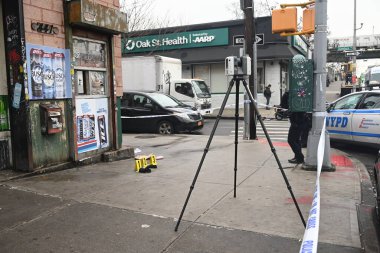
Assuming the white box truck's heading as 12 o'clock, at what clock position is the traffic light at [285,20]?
The traffic light is roughly at 1 o'clock from the white box truck.

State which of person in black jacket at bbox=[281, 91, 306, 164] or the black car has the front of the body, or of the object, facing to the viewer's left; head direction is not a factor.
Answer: the person in black jacket

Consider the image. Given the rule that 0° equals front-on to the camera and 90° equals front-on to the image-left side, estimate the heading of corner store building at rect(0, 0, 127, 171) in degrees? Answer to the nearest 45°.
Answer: approximately 315°

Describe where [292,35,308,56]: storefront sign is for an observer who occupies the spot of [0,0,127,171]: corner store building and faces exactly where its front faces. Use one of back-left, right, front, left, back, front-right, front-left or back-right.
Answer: left

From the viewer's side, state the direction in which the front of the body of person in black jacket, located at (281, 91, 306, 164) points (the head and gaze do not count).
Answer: to the viewer's left

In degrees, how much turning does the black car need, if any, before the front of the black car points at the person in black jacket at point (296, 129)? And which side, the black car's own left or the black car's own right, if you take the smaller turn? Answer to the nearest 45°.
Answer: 0° — it already faces them

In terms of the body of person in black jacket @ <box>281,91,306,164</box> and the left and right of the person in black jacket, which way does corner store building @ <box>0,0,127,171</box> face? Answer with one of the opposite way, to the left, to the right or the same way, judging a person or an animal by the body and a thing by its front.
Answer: the opposite way

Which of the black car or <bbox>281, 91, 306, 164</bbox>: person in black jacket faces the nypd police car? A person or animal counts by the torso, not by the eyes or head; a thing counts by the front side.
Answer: the black car

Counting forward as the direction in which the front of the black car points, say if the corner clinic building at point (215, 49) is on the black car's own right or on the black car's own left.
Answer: on the black car's own left

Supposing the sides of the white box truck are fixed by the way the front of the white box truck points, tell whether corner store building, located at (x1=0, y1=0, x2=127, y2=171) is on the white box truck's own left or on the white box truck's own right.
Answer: on the white box truck's own right

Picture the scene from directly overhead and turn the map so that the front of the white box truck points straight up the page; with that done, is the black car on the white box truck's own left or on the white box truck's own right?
on the white box truck's own right

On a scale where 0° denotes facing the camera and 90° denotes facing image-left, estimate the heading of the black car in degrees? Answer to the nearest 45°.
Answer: approximately 315°

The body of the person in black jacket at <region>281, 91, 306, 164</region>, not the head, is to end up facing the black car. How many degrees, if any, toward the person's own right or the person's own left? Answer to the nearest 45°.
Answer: approximately 45° to the person's own right
